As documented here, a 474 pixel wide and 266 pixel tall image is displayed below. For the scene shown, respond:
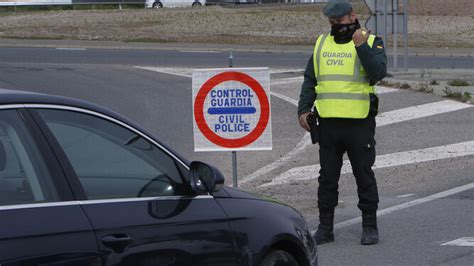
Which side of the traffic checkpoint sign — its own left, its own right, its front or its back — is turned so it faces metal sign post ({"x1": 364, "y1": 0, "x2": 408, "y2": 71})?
back

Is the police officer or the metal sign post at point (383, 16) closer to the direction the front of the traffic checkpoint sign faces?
the police officer

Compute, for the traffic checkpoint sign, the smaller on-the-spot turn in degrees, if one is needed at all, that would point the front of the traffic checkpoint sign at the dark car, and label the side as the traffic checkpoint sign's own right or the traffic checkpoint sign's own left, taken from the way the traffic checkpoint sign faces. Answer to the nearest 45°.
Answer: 0° — it already faces it

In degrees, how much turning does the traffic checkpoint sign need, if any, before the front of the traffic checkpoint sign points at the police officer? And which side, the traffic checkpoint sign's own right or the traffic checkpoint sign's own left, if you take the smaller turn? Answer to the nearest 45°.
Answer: approximately 45° to the traffic checkpoint sign's own left

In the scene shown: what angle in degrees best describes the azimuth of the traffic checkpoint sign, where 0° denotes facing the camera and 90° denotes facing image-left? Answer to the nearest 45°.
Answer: approximately 0°
